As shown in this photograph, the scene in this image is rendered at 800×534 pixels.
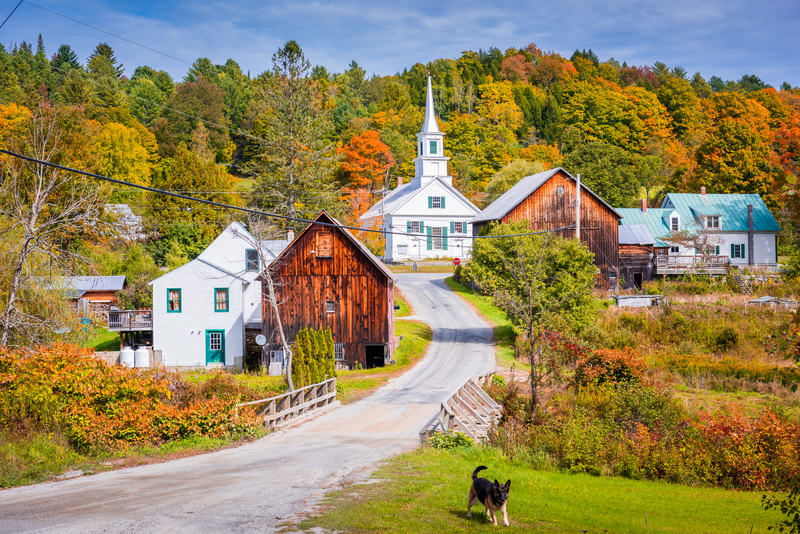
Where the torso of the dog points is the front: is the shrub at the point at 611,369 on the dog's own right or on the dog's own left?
on the dog's own left

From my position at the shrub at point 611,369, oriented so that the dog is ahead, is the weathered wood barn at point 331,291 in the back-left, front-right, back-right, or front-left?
back-right

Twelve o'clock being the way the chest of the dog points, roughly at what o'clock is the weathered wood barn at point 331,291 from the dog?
The weathered wood barn is roughly at 7 o'clock from the dog.

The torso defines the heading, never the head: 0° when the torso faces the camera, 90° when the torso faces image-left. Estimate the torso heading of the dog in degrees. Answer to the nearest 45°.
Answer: approximately 315°

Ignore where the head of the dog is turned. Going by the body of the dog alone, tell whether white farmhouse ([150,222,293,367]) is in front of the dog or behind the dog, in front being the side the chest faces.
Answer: behind
